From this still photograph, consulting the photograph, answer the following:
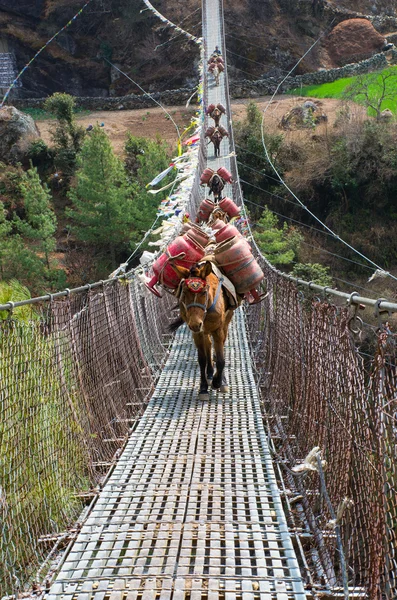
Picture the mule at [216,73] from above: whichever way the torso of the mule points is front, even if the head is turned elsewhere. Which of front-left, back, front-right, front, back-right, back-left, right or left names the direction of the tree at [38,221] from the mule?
front-right

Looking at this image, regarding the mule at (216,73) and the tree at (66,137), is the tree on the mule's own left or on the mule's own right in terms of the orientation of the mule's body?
on the mule's own right

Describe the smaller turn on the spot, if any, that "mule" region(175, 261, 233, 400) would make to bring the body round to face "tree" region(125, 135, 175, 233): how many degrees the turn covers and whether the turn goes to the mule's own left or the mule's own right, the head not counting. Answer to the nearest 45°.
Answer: approximately 180°

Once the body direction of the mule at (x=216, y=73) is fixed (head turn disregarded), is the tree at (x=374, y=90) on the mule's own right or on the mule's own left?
on the mule's own left

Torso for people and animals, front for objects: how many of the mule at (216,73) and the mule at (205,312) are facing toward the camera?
2

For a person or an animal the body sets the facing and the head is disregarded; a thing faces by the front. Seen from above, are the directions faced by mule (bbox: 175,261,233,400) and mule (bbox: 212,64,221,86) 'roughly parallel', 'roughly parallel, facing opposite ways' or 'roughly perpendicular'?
roughly parallel

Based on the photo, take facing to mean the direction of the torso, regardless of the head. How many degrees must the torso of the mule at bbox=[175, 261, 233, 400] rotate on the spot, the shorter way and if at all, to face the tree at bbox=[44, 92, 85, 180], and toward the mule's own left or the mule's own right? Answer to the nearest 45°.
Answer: approximately 180°

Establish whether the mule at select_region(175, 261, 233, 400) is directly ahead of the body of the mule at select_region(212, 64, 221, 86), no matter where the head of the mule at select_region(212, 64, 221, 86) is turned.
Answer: yes

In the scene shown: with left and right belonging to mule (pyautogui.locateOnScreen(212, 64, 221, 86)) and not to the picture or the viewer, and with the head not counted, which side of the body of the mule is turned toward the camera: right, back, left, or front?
front

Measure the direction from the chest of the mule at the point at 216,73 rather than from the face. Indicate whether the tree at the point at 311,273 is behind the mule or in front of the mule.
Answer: in front

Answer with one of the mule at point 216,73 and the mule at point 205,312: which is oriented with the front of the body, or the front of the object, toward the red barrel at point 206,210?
the mule at point 216,73

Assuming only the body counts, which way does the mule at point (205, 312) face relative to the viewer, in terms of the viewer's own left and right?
facing the viewer

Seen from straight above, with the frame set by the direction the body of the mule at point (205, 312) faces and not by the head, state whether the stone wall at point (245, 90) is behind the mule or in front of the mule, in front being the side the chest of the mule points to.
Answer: behind
